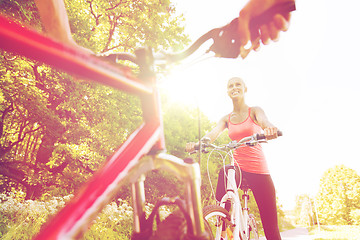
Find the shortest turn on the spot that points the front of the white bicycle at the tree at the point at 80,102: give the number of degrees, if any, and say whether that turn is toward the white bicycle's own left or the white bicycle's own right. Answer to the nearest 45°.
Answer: approximately 90° to the white bicycle's own right

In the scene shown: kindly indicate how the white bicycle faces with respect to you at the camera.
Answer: facing the viewer and to the left of the viewer
